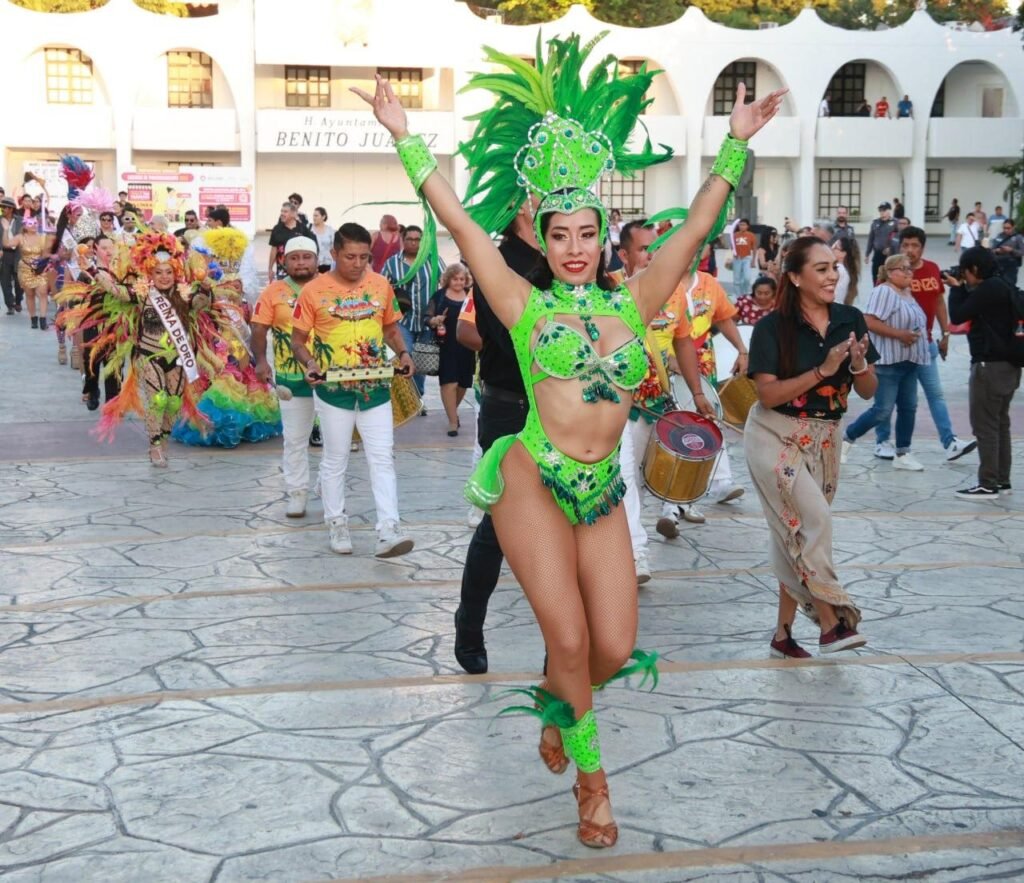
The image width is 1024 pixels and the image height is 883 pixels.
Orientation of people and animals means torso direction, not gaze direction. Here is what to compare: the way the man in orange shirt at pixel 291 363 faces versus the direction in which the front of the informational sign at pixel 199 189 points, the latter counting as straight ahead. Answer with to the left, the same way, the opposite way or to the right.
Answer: the same way

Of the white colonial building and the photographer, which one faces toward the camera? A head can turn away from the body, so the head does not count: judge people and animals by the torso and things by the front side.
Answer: the white colonial building

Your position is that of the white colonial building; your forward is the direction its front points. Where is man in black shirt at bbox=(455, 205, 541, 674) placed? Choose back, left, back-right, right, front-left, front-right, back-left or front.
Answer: front

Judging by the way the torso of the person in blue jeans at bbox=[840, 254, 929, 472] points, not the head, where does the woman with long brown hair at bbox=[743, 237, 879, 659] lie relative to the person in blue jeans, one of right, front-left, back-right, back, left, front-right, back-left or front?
front-right

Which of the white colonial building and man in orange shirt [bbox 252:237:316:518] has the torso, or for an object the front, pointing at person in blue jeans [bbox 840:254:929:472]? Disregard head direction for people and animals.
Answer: the white colonial building

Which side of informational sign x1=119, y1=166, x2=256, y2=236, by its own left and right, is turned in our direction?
front

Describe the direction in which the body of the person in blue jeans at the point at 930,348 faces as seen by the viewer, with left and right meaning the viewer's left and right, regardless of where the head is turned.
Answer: facing the viewer and to the right of the viewer

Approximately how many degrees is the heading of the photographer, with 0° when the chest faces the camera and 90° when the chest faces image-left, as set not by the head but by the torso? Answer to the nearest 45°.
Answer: approximately 90°

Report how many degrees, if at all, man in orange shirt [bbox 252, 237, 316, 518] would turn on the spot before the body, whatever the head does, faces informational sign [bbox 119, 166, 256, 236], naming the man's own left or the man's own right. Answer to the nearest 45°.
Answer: approximately 180°

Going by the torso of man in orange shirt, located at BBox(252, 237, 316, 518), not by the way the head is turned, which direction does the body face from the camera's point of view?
toward the camera

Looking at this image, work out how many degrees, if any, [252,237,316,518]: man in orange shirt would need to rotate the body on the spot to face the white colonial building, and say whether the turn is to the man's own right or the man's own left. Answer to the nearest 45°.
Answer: approximately 180°

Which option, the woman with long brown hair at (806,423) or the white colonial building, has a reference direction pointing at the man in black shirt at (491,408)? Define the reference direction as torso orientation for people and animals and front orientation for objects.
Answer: the white colonial building

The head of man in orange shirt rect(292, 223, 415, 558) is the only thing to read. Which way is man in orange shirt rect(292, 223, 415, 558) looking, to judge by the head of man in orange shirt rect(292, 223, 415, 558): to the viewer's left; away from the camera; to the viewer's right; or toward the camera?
toward the camera

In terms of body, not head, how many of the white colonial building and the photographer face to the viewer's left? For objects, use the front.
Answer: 1

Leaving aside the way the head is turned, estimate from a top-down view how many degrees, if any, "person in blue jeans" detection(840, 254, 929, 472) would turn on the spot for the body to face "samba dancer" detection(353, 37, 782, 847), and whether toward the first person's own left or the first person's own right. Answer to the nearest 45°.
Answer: approximately 45° to the first person's own right

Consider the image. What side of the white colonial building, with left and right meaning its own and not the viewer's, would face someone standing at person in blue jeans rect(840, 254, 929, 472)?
front

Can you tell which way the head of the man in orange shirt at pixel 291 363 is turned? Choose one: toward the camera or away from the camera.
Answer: toward the camera
